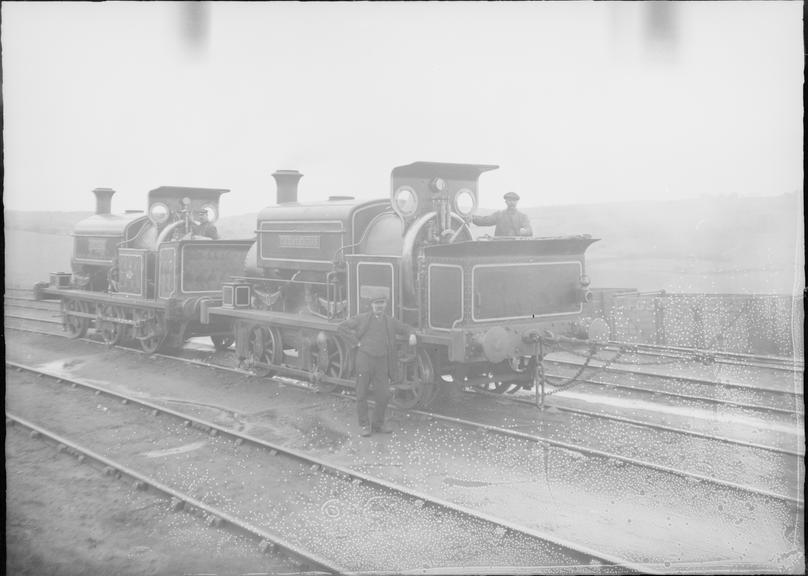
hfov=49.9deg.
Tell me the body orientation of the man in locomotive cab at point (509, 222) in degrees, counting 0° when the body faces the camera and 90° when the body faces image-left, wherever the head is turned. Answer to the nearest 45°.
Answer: approximately 0°

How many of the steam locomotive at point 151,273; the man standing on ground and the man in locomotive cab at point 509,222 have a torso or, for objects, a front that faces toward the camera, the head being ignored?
2

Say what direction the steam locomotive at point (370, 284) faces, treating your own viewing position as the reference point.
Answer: facing away from the viewer and to the left of the viewer

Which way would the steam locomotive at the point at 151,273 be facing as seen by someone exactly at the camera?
facing away from the viewer and to the left of the viewer

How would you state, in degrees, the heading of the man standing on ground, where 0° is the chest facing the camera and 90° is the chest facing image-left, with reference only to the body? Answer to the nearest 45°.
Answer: approximately 0°

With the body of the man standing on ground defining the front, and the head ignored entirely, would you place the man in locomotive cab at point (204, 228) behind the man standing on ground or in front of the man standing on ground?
behind

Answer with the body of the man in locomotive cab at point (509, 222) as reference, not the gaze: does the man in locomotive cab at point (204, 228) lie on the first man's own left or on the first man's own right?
on the first man's own right

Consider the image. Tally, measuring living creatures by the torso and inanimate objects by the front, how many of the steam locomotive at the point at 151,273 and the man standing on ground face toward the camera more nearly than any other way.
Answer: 1
